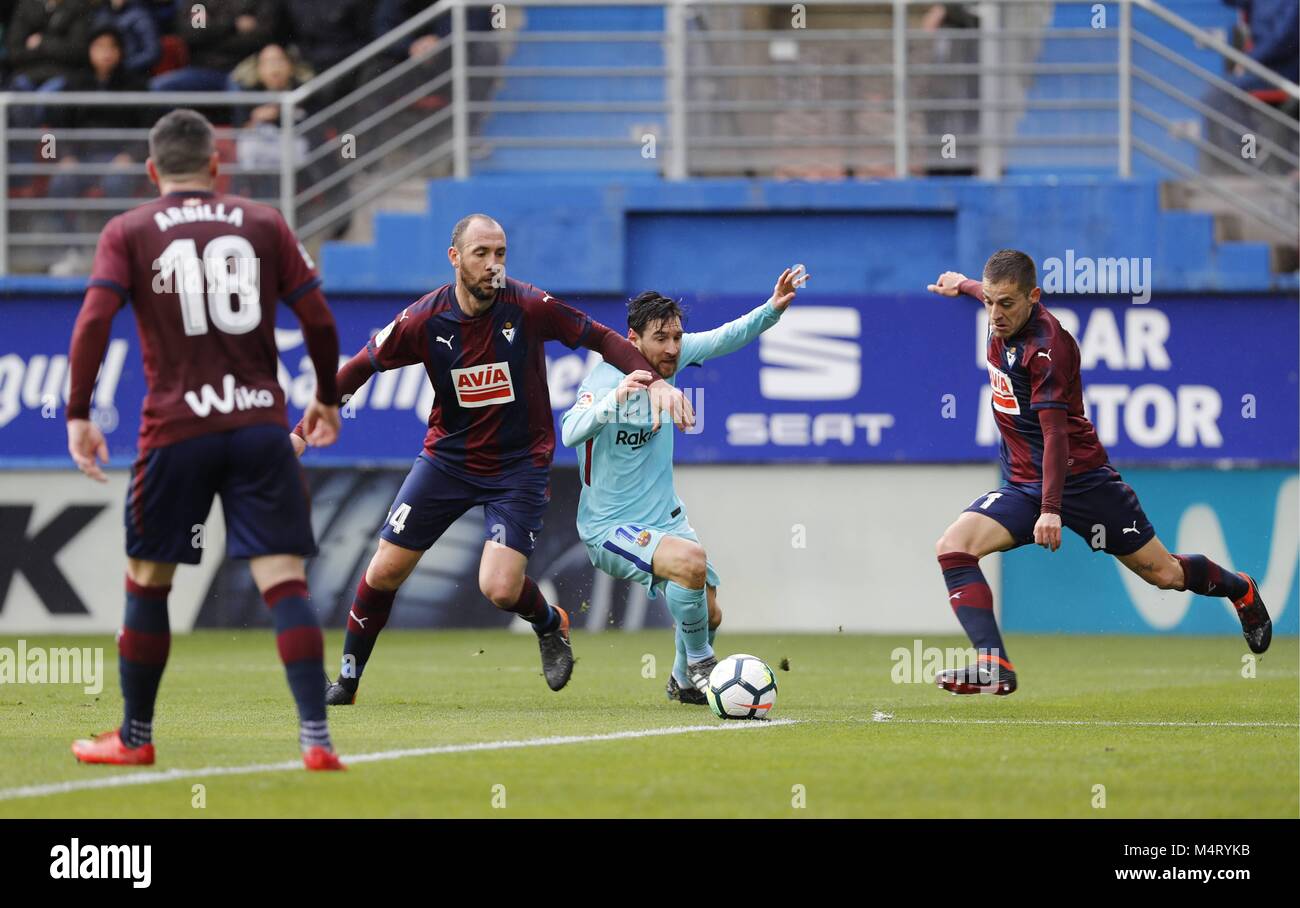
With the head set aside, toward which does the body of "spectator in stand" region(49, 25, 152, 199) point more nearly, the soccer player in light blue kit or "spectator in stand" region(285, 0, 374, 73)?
the soccer player in light blue kit

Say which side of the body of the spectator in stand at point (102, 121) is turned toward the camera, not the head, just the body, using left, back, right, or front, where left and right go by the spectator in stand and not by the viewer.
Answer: front

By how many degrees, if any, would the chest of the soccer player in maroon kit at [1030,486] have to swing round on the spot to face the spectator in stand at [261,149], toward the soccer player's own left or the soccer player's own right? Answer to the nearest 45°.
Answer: approximately 90° to the soccer player's own right

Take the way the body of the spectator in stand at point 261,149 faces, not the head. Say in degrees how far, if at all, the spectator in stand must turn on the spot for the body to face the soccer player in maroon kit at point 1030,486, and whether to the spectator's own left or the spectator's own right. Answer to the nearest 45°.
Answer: approximately 45° to the spectator's own left

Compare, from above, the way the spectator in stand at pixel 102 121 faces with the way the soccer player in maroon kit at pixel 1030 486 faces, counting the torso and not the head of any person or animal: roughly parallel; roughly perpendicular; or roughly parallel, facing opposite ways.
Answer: roughly perpendicular

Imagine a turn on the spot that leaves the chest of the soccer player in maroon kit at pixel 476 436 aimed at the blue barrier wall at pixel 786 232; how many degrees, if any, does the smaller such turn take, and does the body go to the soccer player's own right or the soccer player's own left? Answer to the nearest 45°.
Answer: approximately 180°

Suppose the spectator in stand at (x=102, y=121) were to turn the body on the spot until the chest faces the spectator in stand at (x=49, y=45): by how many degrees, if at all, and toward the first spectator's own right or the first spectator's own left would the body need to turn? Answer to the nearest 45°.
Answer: approximately 135° to the first spectator's own right

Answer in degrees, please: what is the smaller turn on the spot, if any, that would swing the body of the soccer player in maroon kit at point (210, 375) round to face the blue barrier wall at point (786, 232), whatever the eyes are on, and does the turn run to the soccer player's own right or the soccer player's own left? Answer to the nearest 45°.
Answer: approximately 45° to the soccer player's own right

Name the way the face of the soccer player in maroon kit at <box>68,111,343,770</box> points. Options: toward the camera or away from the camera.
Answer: away from the camera

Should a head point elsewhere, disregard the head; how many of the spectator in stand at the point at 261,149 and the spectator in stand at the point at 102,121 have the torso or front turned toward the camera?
2

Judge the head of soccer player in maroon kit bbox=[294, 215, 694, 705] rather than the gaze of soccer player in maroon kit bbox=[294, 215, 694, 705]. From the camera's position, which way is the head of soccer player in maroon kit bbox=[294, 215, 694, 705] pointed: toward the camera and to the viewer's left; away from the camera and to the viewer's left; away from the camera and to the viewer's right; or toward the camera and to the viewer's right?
toward the camera and to the viewer's right

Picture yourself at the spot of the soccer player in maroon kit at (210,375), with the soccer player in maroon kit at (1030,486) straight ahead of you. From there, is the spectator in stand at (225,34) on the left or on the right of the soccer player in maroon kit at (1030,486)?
left

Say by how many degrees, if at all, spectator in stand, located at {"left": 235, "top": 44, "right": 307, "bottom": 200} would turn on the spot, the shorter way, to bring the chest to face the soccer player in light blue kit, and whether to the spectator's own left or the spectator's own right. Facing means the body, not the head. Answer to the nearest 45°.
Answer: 0° — they already face them

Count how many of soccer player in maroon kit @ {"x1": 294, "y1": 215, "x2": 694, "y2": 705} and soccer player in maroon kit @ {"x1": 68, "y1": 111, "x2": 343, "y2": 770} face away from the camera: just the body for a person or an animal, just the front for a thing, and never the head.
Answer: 1

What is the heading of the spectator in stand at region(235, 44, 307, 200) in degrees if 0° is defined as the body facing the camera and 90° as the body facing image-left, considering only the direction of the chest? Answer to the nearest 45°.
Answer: approximately 0°

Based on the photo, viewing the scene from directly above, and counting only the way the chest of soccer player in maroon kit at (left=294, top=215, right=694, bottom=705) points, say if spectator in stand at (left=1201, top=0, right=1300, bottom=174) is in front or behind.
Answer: behind

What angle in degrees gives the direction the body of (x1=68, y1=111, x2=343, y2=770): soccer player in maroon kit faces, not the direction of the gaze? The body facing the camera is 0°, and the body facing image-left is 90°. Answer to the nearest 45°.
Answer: approximately 180°

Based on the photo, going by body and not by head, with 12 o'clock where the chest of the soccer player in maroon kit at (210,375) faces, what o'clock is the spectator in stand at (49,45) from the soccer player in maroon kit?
The spectator in stand is roughly at 12 o'clock from the soccer player in maroon kit.

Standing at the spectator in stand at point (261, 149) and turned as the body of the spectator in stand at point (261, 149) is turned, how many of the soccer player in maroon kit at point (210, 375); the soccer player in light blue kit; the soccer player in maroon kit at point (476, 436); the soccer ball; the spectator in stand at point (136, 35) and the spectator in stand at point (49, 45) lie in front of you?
4

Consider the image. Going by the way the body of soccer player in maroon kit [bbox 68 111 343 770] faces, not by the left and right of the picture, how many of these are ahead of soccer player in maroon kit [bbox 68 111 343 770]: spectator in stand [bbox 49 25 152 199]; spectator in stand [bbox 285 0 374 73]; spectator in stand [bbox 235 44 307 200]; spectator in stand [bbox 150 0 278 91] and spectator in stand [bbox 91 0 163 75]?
5

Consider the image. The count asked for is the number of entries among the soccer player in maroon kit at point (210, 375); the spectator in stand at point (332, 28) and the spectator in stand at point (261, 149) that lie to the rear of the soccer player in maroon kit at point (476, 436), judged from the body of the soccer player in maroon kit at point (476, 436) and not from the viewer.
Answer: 2

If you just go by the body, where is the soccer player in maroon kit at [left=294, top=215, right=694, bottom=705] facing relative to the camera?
toward the camera

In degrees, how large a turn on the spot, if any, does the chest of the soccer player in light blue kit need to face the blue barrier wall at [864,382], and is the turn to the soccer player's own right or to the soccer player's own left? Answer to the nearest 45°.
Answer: approximately 135° to the soccer player's own left
